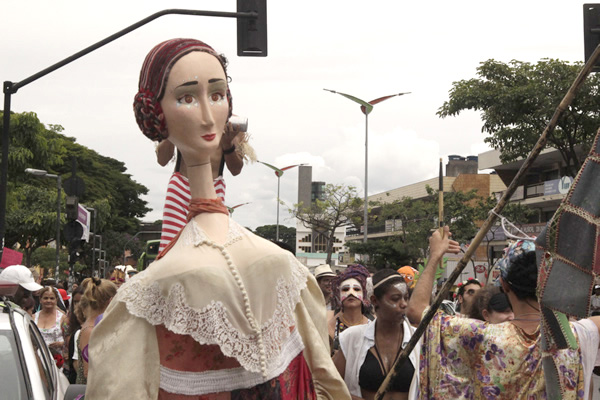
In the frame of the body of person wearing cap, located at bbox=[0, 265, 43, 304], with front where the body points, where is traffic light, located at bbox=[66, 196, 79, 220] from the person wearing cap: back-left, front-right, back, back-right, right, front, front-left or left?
left

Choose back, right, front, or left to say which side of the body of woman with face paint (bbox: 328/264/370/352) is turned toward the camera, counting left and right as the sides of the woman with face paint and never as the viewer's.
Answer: front

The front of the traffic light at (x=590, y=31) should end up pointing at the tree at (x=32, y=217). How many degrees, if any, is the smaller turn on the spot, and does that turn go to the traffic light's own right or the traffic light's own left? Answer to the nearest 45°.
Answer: approximately 45° to the traffic light's own left

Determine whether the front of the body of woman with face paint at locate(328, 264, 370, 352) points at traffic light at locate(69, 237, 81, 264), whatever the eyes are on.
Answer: no

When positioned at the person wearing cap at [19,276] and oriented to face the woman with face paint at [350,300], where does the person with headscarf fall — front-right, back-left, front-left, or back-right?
front-right

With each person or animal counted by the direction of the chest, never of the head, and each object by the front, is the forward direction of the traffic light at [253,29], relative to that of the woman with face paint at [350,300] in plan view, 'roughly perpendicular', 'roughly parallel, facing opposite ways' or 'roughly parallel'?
roughly parallel, facing opposite ways

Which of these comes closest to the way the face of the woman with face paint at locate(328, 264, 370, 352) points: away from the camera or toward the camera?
toward the camera

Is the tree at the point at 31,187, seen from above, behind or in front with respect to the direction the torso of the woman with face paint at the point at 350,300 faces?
behind

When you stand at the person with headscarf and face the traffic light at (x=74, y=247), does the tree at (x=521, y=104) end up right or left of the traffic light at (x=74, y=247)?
right

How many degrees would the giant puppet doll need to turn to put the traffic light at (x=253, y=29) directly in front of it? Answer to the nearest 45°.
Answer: approximately 135° to its left

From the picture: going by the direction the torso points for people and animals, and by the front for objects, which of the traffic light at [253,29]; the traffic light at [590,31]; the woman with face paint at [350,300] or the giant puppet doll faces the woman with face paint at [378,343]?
the woman with face paint at [350,300]

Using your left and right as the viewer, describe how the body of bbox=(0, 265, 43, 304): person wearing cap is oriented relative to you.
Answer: facing to the right of the viewer

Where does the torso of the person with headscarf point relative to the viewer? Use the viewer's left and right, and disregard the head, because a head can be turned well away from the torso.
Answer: facing away from the viewer
